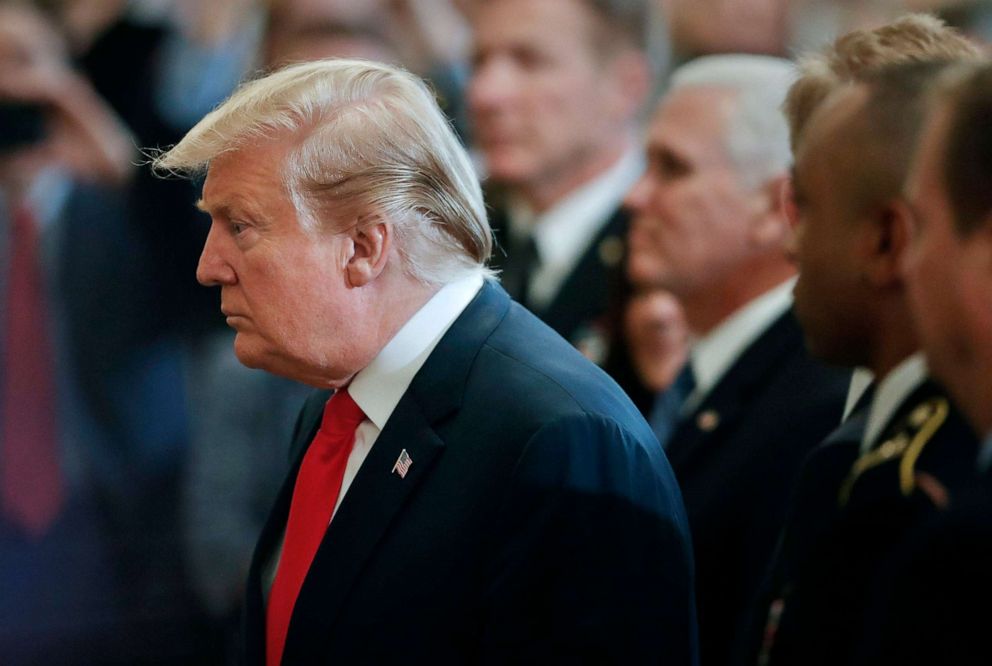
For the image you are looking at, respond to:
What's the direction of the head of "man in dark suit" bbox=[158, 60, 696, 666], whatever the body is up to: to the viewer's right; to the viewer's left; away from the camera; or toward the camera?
to the viewer's left

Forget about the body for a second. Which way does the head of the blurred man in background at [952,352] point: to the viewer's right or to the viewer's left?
to the viewer's left

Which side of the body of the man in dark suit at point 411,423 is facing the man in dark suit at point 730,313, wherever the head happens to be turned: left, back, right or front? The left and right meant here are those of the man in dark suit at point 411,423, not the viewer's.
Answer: back

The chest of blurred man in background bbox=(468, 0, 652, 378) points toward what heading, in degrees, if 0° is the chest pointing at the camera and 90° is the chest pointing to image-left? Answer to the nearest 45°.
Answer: approximately 45°

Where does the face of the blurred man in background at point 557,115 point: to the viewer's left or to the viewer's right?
to the viewer's left

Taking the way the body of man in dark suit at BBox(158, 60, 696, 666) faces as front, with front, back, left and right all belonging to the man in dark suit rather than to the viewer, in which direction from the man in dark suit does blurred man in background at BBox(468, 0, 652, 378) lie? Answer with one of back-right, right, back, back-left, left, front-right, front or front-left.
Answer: back-right

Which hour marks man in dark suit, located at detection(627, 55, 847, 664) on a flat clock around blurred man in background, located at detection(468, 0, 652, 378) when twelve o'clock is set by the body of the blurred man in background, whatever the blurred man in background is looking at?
The man in dark suit is roughly at 10 o'clock from the blurred man in background.

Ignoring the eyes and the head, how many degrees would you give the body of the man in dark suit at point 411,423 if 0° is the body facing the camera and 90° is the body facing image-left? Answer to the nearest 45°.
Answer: approximately 45°

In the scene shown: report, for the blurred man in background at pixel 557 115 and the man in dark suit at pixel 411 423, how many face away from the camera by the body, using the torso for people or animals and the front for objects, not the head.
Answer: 0

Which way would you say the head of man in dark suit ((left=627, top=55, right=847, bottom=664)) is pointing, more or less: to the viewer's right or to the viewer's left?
to the viewer's left
